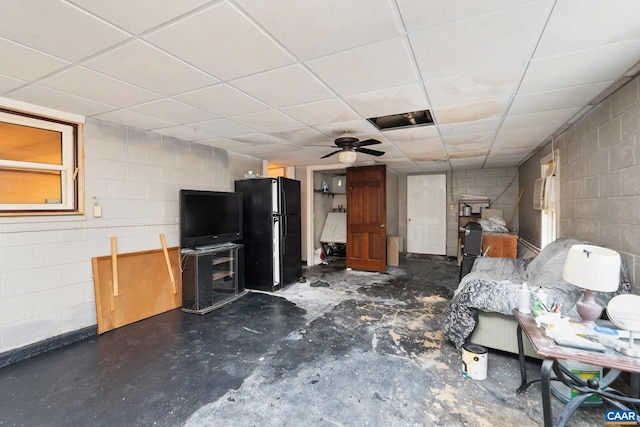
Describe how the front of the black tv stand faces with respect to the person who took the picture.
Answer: facing the viewer and to the right of the viewer

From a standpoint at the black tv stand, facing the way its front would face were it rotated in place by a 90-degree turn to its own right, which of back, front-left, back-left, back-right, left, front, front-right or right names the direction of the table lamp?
left

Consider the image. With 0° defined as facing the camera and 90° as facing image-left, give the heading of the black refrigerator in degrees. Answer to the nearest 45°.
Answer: approximately 315°

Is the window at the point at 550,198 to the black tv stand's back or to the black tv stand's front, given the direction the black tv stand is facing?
to the front

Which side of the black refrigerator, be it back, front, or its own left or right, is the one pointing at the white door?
left

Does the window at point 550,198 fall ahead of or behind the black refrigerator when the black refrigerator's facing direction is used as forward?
ahead

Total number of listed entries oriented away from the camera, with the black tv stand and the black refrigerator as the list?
0

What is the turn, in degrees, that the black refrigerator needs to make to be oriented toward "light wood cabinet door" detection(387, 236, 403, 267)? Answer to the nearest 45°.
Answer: approximately 90° to its left

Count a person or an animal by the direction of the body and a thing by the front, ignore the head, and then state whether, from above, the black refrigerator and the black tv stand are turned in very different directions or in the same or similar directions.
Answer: same or similar directions

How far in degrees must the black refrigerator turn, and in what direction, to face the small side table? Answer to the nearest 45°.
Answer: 0° — it already faces it

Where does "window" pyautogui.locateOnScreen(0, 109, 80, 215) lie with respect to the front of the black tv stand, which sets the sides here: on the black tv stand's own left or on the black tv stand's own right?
on the black tv stand's own right

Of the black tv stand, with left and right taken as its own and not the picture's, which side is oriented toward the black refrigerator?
left

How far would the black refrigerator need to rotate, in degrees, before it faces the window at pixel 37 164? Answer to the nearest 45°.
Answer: approximately 90° to its right

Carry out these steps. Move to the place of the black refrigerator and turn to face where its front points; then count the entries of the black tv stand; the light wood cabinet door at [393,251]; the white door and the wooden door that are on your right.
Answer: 1

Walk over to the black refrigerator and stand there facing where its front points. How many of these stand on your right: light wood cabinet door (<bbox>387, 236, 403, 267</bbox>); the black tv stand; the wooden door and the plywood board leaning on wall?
2
